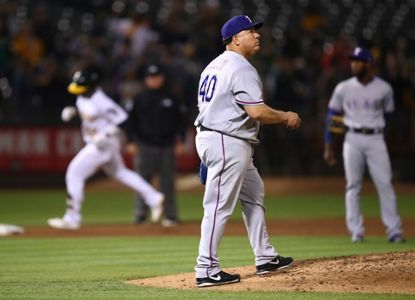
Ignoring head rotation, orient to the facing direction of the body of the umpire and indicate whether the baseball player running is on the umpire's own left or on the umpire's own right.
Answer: on the umpire's own right

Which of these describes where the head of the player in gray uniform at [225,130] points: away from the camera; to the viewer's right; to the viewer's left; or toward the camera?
to the viewer's right

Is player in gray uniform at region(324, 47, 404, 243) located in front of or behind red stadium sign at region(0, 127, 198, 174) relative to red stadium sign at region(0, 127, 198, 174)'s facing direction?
in front

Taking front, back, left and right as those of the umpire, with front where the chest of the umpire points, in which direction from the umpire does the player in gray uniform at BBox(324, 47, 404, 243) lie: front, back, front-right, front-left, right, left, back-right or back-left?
front-left

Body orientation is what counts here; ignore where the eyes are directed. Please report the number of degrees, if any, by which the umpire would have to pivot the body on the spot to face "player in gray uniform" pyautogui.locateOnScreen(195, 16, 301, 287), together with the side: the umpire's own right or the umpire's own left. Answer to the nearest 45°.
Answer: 0° — they already face them

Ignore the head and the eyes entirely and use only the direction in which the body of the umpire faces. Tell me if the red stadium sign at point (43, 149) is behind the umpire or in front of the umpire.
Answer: behind

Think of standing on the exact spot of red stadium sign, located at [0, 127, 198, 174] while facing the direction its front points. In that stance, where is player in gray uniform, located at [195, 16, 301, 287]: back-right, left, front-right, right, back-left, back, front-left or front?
front

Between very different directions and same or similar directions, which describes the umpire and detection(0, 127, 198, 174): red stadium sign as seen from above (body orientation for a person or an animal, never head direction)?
same or similar directions

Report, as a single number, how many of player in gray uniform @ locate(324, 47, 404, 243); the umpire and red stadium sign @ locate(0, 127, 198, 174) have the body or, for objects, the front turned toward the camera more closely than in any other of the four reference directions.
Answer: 3

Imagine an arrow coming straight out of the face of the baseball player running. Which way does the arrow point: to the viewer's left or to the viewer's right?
to the viewer's left

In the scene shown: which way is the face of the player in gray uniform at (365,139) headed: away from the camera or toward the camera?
toward the camera

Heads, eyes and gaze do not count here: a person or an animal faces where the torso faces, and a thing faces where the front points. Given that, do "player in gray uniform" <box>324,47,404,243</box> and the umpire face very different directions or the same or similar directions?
same or similar directions

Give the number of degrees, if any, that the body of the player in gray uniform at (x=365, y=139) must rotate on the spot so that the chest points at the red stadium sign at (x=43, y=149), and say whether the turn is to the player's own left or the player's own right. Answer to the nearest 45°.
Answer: approximately 135° to the player's own right

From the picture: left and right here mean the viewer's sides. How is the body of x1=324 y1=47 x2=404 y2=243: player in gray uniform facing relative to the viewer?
facing the viewer

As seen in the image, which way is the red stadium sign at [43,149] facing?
toward the camera

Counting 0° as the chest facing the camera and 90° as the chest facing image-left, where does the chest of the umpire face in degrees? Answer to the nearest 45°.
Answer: approximately 0°
